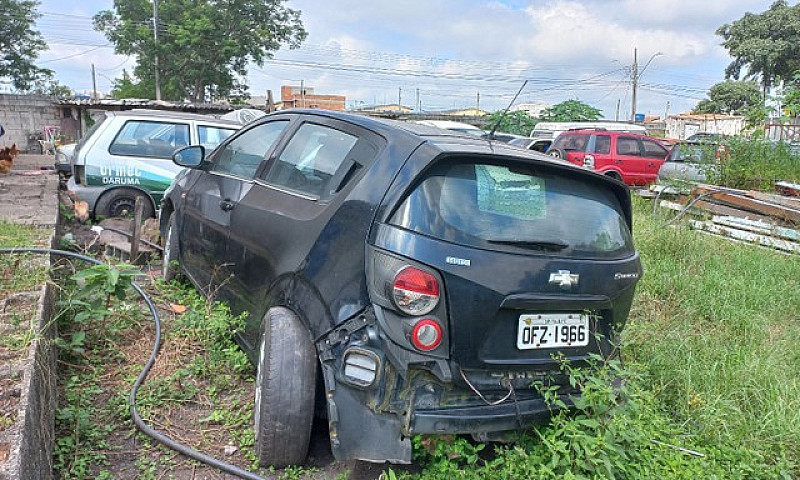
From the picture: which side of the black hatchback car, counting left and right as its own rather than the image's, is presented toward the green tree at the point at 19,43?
front

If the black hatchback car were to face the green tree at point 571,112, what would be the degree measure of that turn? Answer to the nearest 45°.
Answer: approximately 45° to its right

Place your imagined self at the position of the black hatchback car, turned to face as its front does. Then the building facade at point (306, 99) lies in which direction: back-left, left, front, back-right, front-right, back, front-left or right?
front-right

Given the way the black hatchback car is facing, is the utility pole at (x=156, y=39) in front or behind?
in front

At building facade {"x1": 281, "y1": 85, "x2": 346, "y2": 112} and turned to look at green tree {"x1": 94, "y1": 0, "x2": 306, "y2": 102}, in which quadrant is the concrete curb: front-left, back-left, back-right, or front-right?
front-left

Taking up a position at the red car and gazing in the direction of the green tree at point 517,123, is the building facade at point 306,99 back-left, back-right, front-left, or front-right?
front-left

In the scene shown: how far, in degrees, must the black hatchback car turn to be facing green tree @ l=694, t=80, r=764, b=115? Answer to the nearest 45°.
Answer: approximately 90° to its right

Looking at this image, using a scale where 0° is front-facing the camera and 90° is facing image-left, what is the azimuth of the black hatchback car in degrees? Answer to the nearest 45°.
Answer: approximately 135°

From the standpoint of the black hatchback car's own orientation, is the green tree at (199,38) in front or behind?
in front

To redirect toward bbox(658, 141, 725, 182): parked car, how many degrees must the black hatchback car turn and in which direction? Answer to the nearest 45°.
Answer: approximately 90° to its right

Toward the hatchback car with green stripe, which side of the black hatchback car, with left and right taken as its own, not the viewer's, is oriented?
front
